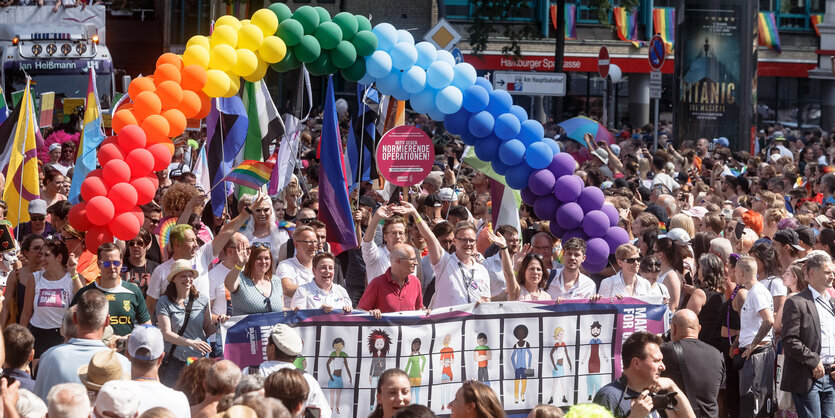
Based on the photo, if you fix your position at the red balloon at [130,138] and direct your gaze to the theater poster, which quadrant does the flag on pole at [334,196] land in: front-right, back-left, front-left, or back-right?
front-right

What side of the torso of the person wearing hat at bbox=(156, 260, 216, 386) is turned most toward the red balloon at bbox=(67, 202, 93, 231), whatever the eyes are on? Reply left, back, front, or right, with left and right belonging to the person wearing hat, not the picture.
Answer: back

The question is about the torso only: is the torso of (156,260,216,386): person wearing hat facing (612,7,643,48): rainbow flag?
no

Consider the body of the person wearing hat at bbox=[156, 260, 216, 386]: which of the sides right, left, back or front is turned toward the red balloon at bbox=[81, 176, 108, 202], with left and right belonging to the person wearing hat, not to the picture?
back

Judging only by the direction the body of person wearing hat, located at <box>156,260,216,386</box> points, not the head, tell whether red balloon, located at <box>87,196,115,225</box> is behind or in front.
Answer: behind

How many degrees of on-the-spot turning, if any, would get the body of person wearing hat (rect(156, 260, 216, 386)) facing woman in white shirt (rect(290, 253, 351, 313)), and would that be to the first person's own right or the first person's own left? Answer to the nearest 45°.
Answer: approximately 45° to the first person's own left

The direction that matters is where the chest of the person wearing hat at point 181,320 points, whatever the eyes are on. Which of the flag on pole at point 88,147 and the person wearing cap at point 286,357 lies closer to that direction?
the person wearing cap

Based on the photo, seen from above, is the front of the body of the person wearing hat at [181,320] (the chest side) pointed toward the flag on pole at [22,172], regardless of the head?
no

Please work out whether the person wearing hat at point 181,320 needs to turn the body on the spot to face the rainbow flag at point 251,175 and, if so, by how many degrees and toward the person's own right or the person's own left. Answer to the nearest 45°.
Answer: approximately 135° to the person's own left

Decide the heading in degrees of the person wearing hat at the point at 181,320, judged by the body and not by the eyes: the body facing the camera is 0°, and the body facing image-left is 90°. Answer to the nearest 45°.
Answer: approximately 315°

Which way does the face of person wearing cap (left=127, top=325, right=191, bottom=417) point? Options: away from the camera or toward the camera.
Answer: away from the camera

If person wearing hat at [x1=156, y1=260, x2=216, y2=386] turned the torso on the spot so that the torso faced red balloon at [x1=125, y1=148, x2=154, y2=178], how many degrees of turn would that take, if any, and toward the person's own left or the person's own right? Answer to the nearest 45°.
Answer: approximately 135° to the person's own left

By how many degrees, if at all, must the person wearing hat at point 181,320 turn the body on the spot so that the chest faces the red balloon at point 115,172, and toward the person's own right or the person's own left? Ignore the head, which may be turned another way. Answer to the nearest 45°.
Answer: approximately 135° to the person's own left
